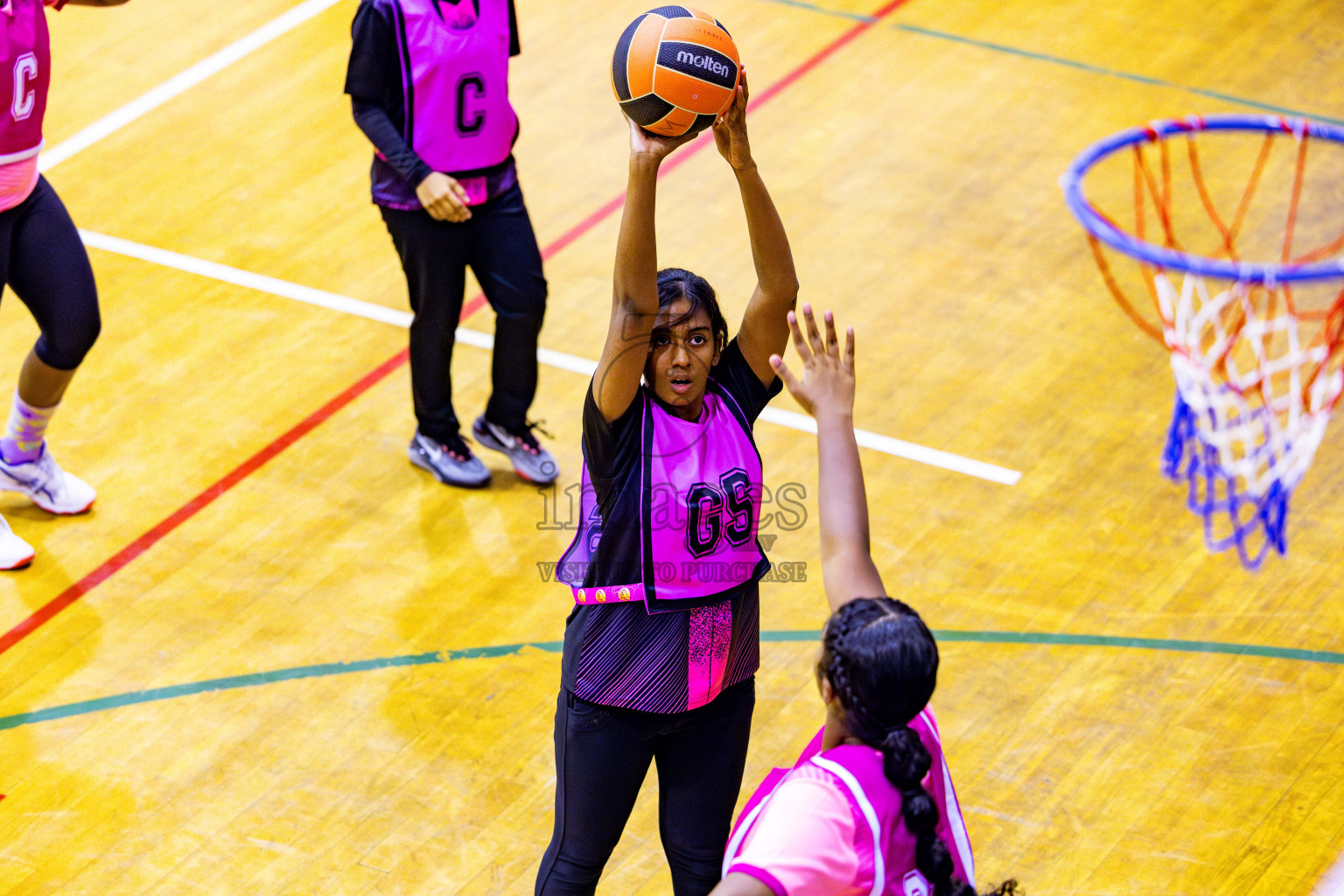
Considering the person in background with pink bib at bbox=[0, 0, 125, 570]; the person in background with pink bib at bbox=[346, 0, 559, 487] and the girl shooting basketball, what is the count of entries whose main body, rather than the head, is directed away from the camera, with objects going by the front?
0

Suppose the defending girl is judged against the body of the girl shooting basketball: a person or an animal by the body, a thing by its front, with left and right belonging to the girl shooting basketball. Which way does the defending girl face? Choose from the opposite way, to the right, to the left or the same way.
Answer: the opposite way

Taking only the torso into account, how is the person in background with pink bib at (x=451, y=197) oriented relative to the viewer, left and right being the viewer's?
facing the viewer and to the right of the viewer

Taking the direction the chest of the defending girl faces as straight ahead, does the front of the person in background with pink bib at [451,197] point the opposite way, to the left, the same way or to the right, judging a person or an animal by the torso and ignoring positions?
the opposite way

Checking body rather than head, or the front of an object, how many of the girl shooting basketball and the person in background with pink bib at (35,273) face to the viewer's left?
0

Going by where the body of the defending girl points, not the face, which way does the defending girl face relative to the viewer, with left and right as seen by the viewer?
facing away from the viewer and to the left of the viewer

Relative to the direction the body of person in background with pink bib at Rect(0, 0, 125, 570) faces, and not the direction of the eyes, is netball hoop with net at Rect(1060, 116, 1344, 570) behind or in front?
in front

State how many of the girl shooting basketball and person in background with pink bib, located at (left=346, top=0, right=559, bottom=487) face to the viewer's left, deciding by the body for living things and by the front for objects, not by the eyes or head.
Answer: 0

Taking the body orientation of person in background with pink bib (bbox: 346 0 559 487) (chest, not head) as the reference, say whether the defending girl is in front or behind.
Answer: in front

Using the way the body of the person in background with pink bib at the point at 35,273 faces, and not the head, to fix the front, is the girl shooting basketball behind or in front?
in front
